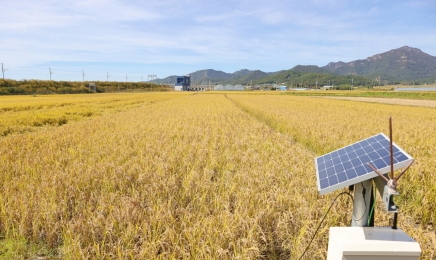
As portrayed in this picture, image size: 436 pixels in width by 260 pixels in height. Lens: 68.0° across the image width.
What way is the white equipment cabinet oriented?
toward the camera

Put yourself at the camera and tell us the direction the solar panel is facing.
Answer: facing the viewer and to the right of the viewer
